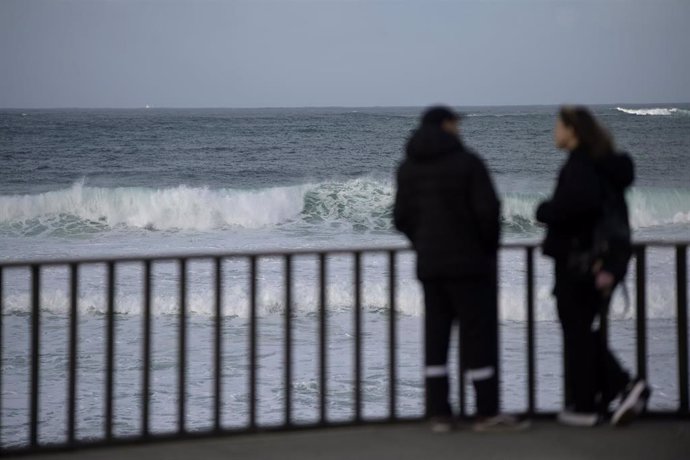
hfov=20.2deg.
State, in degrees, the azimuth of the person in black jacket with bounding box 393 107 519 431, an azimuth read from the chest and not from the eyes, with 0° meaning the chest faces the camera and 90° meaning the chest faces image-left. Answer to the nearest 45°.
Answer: approximately 225°

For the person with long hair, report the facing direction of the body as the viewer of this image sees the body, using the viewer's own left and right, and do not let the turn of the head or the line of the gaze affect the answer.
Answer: facing to the left of the viewer

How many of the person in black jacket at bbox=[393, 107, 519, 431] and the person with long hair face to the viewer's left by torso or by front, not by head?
1

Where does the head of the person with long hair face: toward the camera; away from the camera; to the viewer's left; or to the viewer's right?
to the viewer's left
